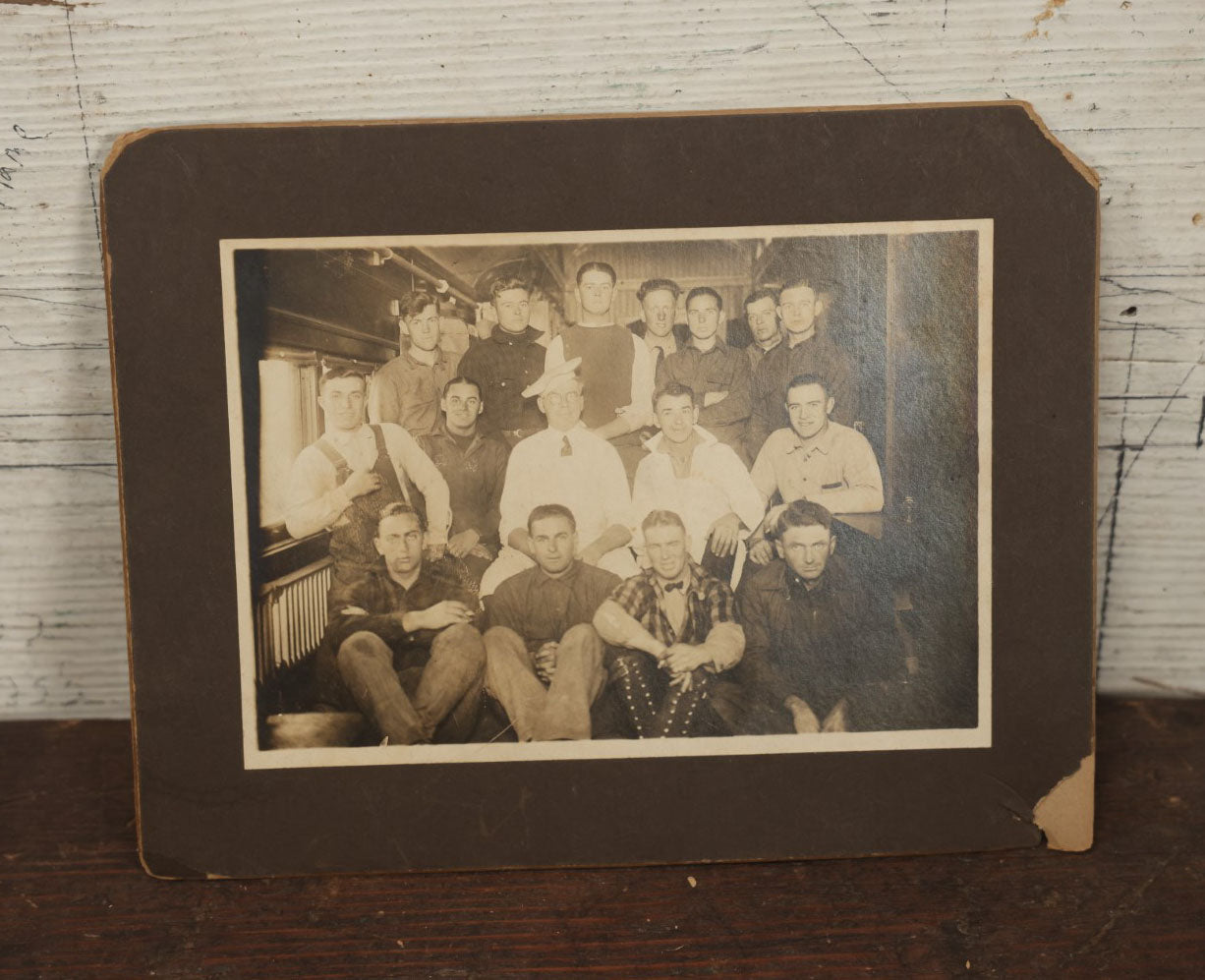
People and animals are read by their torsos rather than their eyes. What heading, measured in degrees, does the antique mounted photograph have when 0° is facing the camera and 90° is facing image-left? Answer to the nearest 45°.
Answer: approximately 0°
